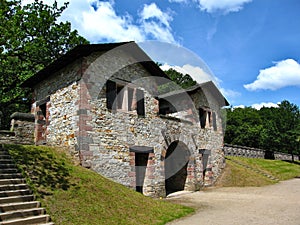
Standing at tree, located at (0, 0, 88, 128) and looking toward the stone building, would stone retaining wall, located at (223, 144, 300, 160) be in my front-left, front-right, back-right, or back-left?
front-left

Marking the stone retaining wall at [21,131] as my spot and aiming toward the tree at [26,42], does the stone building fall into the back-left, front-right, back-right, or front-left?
back-right

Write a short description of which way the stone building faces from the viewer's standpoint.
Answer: facing the viewer and to the right of the viewer

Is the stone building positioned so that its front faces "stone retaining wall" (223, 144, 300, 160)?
no

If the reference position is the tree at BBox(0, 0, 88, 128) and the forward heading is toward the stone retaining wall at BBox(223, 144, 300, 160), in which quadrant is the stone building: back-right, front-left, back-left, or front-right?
front-right

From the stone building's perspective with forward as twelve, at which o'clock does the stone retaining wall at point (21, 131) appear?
The stone retaining wall is roughly at 5 o'clock from the stone building.

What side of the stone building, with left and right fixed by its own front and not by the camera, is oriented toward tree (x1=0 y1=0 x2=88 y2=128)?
back

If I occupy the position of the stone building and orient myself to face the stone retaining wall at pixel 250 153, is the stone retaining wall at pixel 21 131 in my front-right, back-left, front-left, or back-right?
back-left
